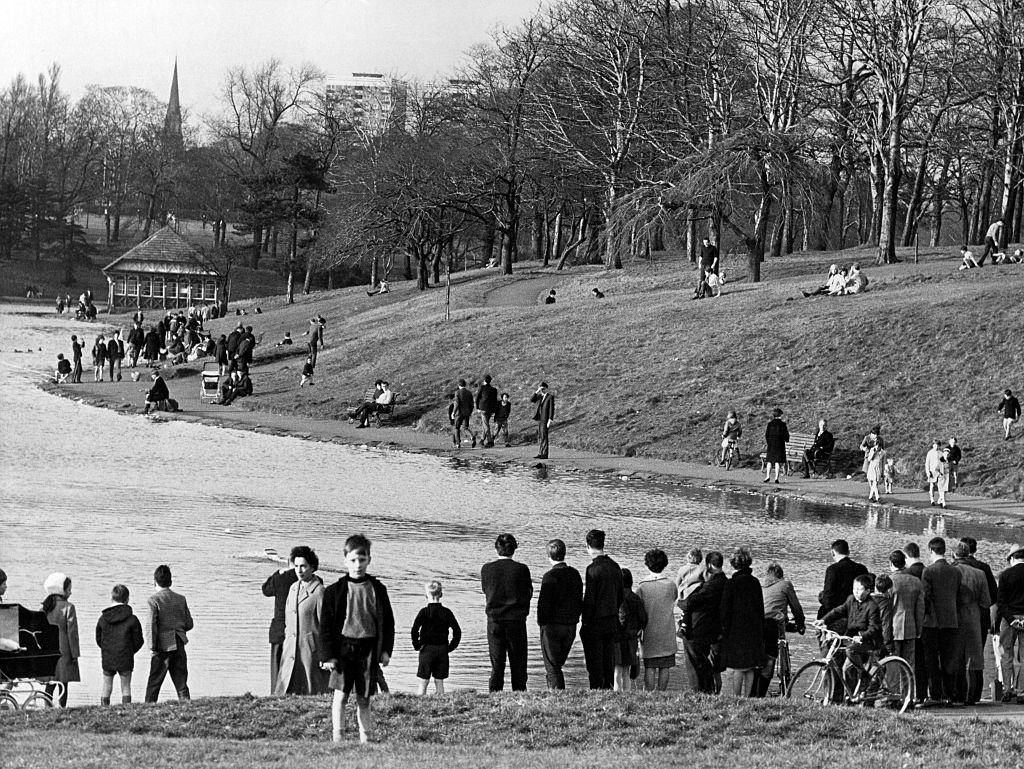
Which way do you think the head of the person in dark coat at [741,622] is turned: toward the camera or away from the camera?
away from the camera

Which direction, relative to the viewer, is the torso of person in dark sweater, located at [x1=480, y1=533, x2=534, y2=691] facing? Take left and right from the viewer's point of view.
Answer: facing away from the viewer

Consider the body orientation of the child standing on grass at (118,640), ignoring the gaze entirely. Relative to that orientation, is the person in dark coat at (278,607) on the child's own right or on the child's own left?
on the child's own right

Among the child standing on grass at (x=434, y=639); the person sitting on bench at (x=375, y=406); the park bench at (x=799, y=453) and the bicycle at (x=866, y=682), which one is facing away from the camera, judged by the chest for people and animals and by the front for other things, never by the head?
the child standing on grass

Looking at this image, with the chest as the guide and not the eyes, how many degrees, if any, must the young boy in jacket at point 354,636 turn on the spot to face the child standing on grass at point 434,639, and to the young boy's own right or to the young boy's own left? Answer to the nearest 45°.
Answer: approximately 180°

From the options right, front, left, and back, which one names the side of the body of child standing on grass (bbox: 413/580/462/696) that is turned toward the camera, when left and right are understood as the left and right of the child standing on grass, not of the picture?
back

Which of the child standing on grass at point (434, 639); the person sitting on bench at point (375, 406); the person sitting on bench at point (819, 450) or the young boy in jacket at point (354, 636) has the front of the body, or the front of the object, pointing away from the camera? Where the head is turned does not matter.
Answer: the child standing on grass

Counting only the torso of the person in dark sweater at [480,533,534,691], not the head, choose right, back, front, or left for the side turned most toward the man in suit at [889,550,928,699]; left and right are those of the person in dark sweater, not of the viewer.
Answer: right

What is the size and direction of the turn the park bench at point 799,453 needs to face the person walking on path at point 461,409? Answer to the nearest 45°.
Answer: approximately 90° to its right

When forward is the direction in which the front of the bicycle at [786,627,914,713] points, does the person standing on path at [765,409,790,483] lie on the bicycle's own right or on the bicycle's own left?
on the bicycle's own right

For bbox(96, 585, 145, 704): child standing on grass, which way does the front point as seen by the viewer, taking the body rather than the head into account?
away from the camera

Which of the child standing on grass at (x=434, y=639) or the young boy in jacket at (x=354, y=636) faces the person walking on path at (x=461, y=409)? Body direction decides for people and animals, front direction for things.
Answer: the child standing on grass

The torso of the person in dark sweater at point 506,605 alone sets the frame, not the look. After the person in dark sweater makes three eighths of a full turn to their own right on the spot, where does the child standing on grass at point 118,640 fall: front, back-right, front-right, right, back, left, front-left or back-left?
back-right
